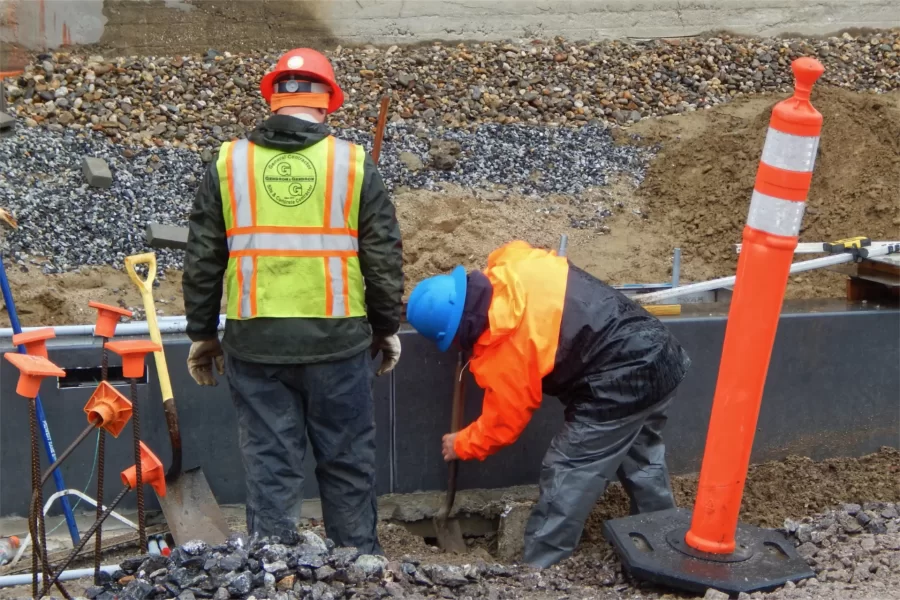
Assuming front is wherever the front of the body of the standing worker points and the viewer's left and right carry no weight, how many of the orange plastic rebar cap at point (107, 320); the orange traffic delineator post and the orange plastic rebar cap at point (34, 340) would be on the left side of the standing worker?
2

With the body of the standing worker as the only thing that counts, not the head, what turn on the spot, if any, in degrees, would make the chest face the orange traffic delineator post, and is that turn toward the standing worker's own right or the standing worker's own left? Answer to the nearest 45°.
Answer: approximately 135° to the standing worker's own right

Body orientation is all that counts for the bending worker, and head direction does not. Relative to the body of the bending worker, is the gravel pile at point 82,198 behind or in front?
in front

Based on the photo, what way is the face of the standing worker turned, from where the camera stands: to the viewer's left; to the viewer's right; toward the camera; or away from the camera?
away from the camera

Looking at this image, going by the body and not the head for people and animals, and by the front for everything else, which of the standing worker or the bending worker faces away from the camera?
the standing worker

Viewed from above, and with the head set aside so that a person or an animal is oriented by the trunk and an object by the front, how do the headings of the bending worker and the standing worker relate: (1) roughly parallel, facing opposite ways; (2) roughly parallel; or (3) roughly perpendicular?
roughly perpendicular

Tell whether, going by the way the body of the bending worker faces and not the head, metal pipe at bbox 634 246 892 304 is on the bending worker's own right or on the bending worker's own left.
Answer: on the bending worker's own right

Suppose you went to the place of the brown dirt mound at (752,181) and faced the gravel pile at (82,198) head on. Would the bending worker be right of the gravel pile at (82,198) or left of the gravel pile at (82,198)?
left

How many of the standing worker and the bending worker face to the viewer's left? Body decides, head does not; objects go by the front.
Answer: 1

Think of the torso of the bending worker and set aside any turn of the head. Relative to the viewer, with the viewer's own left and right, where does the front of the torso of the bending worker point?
facing to the left of the viewer

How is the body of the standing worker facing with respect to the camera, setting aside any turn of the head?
away from the camera
